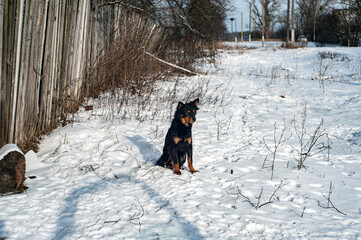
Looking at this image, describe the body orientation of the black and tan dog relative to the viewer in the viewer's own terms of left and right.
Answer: facing the viewer and to the right of the viewer

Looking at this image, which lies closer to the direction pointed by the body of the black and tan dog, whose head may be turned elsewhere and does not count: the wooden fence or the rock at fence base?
the rock at fence base
